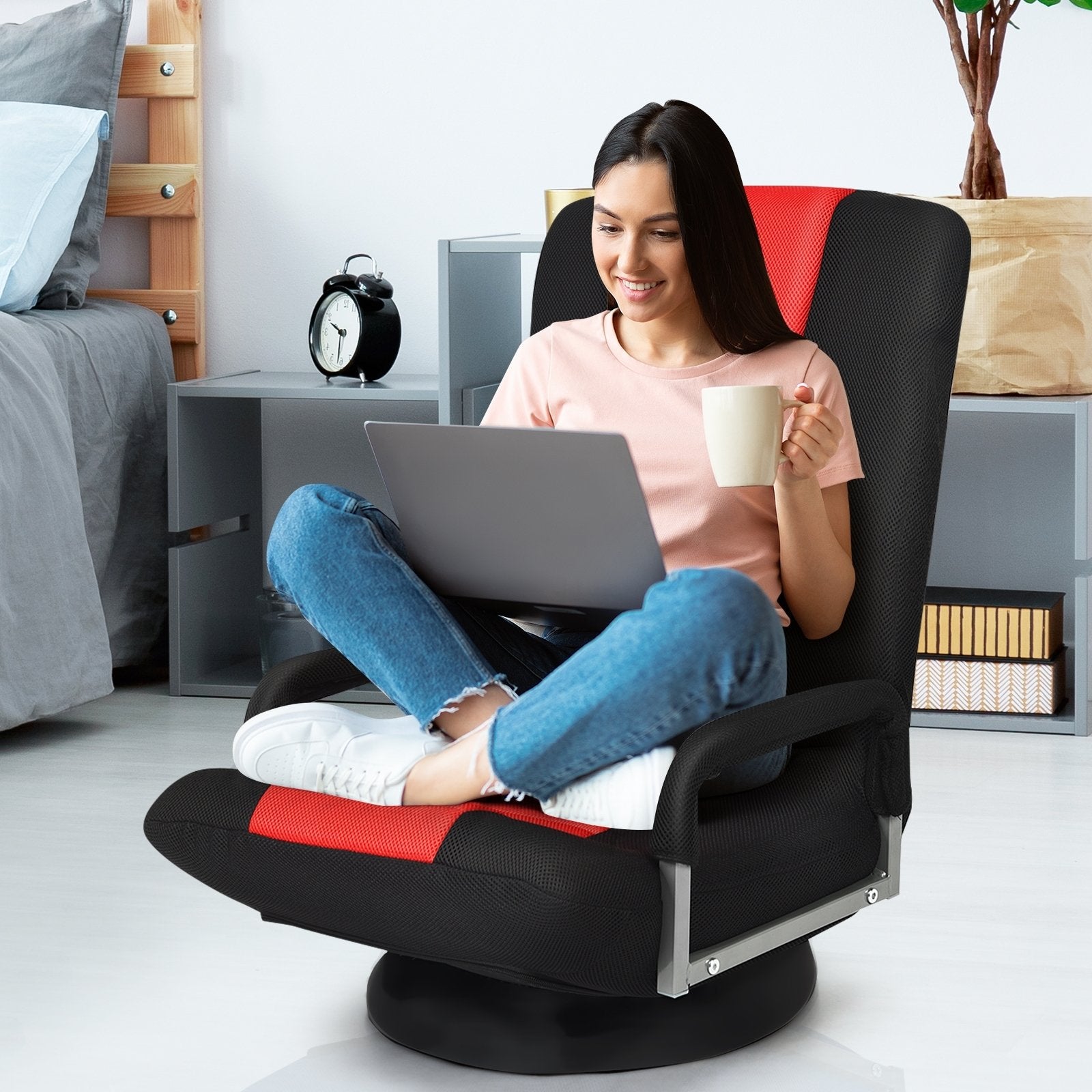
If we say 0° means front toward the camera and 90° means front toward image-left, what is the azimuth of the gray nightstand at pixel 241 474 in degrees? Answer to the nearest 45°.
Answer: approximately 0°

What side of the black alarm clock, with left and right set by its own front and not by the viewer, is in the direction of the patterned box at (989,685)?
left

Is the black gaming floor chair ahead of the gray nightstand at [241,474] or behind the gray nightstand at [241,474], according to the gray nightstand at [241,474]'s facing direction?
ahead

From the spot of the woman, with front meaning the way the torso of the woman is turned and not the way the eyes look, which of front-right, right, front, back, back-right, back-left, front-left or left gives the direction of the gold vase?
back-right

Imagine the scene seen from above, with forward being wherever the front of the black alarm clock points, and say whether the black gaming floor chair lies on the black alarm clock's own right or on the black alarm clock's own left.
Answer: on the black alarm clock's own left

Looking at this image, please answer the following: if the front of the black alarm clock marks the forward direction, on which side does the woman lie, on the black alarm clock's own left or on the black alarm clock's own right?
on the black alarm clock's own left

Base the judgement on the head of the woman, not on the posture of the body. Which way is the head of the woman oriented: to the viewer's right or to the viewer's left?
to the viewer's left

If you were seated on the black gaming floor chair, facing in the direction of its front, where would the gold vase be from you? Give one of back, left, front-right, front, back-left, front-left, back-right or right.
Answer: back-right

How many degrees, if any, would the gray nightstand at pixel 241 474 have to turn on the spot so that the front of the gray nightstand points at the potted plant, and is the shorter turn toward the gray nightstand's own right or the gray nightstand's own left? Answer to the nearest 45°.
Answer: approximately 45° to the gray nightstand's own left
